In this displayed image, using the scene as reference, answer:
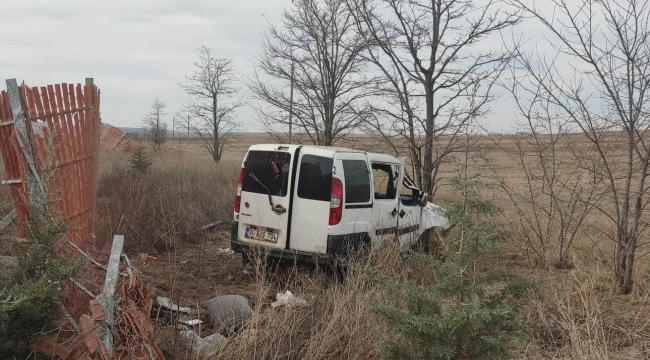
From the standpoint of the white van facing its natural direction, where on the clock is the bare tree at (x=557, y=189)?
The bare tree is roughly at 1 o'clock from the white van.

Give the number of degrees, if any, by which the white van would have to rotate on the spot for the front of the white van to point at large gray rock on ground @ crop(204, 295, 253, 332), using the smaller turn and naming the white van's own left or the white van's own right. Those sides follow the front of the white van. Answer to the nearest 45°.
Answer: approximately 135° to the white van's own right

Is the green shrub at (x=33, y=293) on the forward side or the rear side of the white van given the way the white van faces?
on the rear side

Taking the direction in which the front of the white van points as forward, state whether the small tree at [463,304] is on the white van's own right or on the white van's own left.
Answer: on the white van's own right

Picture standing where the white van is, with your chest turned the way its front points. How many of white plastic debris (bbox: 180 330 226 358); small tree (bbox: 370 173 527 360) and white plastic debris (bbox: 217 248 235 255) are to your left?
1

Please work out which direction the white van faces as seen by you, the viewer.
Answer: facing away from the viewer and to the right of the viewer

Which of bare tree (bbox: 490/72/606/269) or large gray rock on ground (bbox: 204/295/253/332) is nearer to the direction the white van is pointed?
the bare tree

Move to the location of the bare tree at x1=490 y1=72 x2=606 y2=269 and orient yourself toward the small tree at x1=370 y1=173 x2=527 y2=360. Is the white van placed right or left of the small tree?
right
